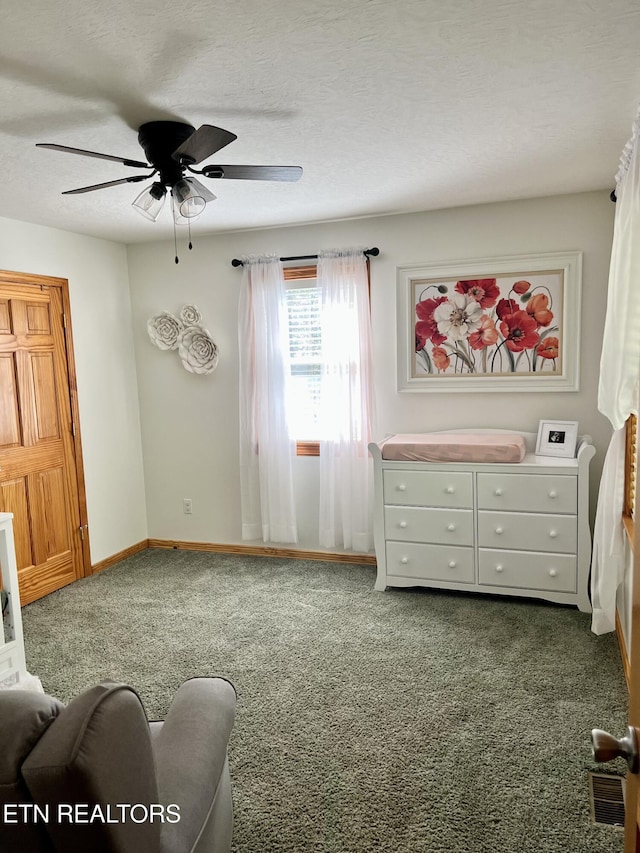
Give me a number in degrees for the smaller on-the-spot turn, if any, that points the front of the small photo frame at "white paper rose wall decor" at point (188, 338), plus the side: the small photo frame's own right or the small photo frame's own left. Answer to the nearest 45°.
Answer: approximately 90° to the small photo frame's own right

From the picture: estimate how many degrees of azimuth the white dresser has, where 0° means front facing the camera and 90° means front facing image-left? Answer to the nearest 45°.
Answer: approximately 0°

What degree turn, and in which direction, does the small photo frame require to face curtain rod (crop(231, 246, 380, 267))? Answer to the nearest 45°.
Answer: approximately 90° to its right

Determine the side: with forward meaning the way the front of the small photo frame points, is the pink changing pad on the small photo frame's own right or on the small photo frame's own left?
on the small photo frame's own right

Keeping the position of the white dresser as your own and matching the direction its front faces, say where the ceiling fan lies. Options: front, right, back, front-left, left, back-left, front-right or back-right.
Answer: front-right

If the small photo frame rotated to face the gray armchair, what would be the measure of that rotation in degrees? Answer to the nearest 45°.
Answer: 0° — it already faces it

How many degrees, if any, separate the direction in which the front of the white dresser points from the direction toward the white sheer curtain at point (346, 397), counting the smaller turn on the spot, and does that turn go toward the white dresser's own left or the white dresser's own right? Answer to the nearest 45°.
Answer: approximately 135° to the white dresser's own right

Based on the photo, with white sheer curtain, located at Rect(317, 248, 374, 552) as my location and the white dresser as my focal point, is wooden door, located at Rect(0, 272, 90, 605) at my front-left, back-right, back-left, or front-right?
back-right

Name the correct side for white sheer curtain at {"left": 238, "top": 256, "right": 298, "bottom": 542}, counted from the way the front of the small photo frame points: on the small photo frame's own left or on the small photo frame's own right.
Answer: on the small photo frame's own right

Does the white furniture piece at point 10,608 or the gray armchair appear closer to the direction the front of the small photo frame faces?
the gray armchair

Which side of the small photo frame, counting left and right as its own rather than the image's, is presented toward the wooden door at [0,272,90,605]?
right

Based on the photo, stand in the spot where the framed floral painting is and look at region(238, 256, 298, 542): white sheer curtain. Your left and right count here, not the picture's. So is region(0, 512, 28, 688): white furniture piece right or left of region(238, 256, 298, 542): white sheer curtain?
left

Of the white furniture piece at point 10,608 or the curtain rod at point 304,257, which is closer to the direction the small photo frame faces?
the white furniture piece

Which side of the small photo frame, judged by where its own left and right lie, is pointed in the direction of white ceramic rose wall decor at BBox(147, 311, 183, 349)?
right

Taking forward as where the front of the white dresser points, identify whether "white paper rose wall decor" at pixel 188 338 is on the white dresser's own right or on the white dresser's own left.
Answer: on the white dresser's own right

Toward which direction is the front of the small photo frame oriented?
toward the camera

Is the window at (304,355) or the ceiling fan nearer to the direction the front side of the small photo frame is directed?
the ceiling fan
